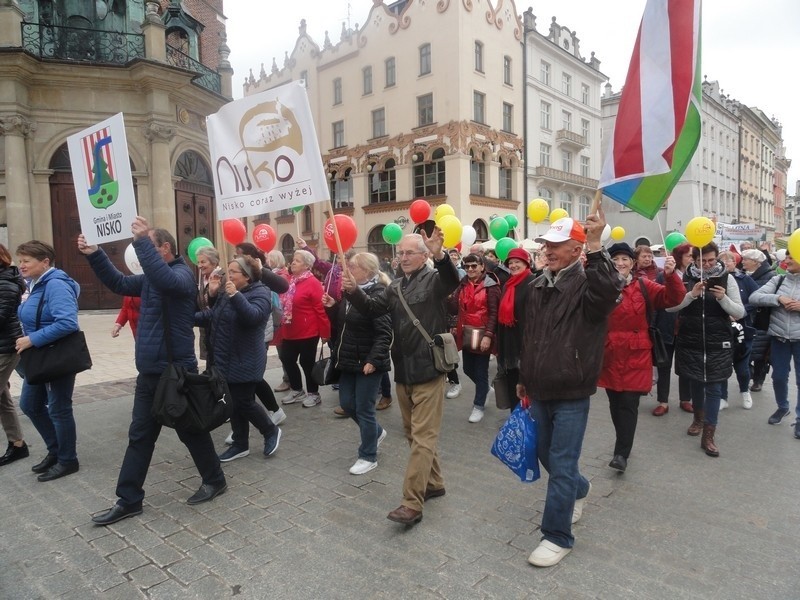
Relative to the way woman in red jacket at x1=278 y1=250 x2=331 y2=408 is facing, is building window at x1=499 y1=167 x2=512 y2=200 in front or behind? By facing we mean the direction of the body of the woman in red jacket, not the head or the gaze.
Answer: behind

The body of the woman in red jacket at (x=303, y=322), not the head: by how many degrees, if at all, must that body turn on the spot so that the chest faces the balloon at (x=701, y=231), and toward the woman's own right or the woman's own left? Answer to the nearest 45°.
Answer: approximately 90° to the woman's own left

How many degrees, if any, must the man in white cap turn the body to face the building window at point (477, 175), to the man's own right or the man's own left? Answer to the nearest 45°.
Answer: approximately 135° to the man's own right

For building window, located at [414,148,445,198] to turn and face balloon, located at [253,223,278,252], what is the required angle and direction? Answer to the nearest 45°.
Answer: approximately 45° to its left

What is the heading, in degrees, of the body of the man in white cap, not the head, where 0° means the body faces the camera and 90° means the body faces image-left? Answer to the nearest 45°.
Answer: approximately 45°

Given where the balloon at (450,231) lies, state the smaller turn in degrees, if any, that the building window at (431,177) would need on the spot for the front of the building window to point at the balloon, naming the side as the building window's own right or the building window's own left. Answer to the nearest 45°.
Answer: approximately 45° to the building window's own left

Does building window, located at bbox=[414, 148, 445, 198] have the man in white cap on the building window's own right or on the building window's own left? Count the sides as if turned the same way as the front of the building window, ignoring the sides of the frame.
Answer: on the building window's own left

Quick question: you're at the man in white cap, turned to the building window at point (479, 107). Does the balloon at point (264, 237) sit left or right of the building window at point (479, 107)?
left

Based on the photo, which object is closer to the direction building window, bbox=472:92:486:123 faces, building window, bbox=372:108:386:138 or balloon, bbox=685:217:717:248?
the balloon

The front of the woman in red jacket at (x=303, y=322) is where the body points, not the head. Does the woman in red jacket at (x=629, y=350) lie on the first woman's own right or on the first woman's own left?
on the first woman's own left
